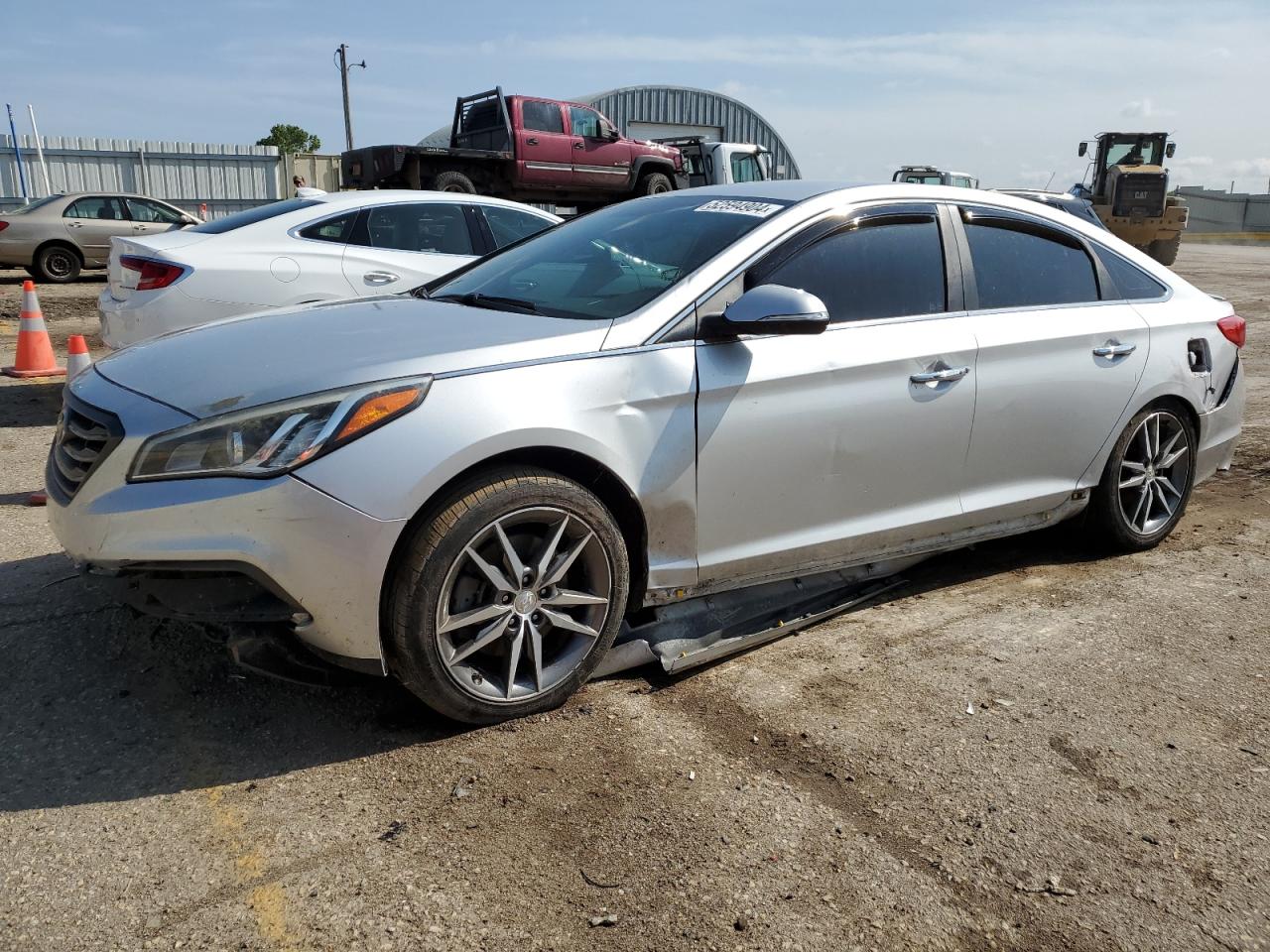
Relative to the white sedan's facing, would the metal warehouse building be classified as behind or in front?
in front

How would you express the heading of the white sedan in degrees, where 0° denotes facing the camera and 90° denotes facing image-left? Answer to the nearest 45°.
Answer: approximately 225°

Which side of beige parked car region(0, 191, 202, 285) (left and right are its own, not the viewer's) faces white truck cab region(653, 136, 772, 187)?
front

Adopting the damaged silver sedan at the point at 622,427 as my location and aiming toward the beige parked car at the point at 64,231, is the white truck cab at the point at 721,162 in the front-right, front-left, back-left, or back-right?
front-right

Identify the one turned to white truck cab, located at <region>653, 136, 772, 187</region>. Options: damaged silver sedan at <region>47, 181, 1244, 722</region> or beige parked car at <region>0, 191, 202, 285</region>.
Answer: the beige parked car

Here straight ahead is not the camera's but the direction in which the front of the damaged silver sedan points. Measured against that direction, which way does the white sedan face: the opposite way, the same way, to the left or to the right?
the opposite way

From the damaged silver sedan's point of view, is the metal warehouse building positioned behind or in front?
behind

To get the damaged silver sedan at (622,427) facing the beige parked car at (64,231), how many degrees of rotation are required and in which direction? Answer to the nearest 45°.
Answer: approximately 90° to its right

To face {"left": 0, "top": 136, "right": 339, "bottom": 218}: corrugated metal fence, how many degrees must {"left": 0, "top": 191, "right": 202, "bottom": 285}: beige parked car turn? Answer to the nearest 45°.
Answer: approximately 90° to its left

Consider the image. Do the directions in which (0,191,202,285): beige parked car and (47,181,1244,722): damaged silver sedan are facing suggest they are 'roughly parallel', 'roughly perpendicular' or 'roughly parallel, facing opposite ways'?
roughly parallel, facing opposite ways

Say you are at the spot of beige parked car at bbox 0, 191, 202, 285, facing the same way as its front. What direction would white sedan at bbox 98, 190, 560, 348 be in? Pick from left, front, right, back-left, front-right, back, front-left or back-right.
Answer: right

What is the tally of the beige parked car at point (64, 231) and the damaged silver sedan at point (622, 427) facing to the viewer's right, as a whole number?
1

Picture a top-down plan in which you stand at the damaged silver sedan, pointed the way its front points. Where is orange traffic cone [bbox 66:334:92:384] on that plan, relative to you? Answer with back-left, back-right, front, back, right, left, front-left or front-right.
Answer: right

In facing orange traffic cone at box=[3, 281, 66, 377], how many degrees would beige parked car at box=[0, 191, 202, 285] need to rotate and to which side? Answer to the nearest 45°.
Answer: approximately 90° to its right

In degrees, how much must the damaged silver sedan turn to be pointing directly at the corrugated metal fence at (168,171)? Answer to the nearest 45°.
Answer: approximately 90° to its right

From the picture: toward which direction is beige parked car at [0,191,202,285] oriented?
to the viewer's right

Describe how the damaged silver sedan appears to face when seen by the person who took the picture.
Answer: facing the viewer and to the left of the viewer

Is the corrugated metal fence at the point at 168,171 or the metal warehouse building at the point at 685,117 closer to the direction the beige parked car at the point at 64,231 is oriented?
the metal warehouse building
